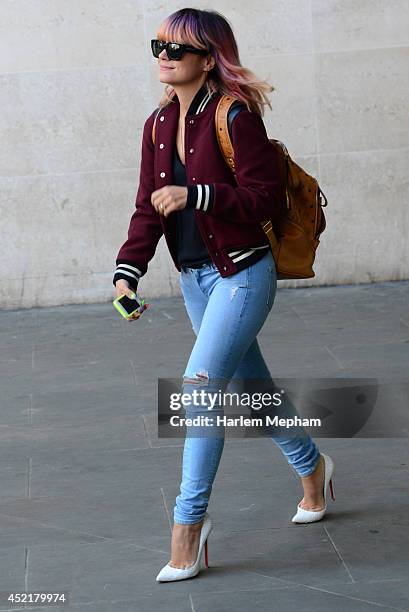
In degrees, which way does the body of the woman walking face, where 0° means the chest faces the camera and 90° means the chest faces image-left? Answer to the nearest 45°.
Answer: approximately 45°

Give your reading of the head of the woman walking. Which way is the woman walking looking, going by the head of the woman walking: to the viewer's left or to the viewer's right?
to the viewer's left
